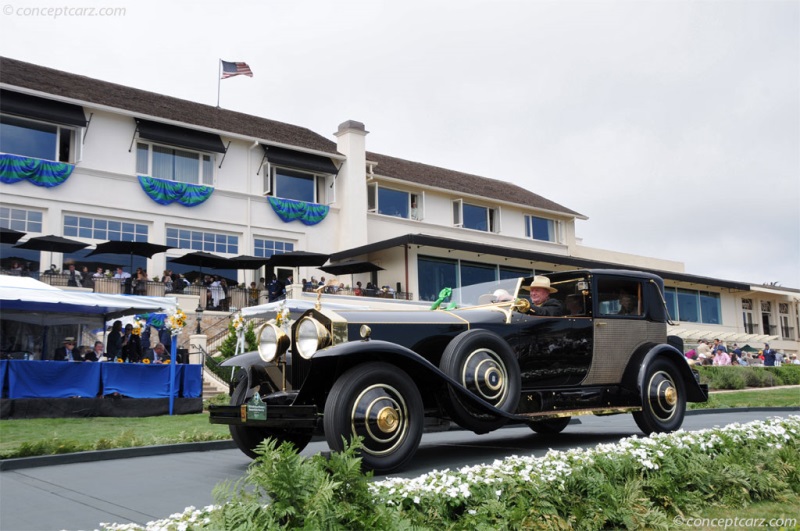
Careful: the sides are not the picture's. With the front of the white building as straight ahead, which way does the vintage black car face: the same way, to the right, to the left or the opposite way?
to the right

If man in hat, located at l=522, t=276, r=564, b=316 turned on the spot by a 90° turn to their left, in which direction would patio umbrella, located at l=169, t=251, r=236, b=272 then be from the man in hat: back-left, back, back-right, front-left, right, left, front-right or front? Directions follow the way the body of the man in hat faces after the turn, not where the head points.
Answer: back

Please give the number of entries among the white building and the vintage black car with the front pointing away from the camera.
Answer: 0

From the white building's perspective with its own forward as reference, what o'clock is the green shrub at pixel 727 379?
The green shrub is roughly at 11 o'clock from the white building.

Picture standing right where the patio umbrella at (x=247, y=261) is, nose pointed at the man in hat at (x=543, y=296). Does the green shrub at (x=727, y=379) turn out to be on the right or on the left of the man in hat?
left

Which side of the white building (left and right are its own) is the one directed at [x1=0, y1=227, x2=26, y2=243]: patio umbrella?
right

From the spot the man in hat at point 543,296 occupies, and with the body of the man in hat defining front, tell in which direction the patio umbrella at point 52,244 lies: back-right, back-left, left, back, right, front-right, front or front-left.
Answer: right

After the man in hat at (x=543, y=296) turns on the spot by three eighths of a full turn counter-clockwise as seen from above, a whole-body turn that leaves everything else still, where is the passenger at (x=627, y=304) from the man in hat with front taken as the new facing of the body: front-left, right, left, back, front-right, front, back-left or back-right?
front-left

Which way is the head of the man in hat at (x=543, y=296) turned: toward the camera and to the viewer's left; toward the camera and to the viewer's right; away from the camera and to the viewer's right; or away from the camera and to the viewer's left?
toward the camera and to the viewer's left

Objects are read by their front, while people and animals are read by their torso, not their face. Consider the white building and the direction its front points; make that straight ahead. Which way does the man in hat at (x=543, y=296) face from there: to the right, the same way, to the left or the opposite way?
to the right

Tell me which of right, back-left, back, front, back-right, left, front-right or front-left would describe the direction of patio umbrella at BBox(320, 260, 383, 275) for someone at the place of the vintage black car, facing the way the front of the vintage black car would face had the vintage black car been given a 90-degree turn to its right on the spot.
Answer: front-right

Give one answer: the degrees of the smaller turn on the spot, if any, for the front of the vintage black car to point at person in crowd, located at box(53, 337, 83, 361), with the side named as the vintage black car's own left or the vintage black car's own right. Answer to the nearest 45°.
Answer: approximately 90° to the vintage black car's own right

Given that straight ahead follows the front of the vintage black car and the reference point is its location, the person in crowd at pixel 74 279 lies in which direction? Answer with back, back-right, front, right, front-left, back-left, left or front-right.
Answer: right
